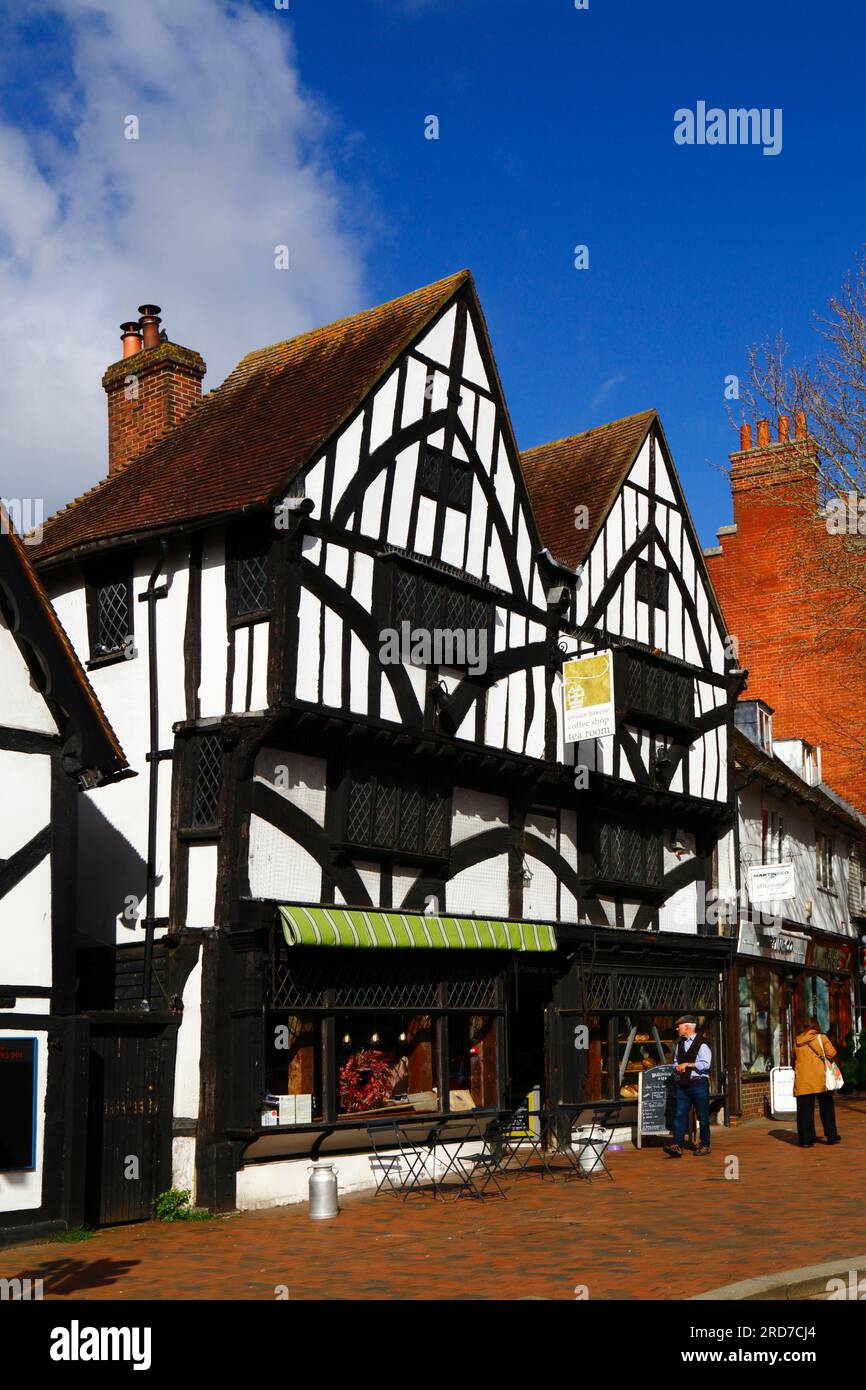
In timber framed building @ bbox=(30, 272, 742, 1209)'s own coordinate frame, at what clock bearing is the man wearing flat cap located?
The man wearing flat cap is roughly at 10 o'clock from the timber framed building.

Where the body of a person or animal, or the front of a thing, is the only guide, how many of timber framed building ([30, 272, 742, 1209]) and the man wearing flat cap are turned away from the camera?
0

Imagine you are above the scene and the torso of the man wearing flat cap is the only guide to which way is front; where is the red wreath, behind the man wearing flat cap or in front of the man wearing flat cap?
in front

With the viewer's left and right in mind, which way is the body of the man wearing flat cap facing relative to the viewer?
facing the viewer and to the left of the viewer

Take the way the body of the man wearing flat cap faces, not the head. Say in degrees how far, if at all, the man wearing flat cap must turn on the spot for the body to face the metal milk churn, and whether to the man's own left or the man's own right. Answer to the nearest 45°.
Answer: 0° — they already face it

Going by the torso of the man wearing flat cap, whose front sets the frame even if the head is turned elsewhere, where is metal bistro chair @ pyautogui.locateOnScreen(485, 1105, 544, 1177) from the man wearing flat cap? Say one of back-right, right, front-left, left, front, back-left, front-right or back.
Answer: front

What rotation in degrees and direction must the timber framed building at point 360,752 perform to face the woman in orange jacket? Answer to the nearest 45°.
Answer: approximately 45° to its left

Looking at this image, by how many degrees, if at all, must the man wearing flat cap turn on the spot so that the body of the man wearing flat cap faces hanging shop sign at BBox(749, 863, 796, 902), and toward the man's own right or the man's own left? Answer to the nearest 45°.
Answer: approximately 135° to the man's own right

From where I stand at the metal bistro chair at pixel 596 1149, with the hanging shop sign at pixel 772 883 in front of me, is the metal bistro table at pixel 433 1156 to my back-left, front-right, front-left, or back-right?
back-left

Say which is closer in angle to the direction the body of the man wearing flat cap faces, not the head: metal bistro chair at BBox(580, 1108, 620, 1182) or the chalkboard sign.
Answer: the metal bistro chair

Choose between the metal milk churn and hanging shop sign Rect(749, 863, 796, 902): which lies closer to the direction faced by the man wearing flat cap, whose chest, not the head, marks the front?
the metal milk churn

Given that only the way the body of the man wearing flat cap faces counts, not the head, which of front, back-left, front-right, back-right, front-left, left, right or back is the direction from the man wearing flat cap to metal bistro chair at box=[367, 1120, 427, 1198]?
front

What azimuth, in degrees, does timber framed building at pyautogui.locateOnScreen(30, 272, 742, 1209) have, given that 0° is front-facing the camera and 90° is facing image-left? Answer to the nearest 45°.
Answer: approximately 315°

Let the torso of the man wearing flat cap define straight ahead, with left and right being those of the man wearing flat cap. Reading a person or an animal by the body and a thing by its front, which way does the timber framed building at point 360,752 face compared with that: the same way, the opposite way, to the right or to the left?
to the left

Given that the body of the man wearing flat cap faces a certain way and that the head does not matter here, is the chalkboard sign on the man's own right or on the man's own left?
on the man's own right
